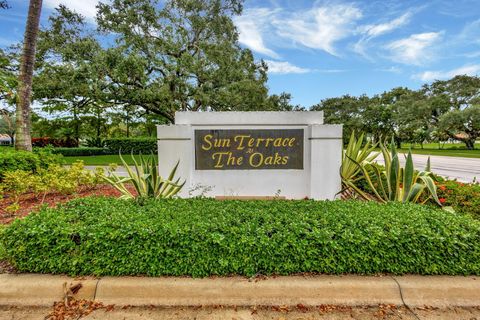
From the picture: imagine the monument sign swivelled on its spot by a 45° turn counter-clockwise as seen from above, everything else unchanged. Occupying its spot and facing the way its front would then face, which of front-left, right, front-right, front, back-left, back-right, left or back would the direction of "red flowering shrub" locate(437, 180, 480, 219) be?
front-left

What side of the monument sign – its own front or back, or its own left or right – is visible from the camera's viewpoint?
front

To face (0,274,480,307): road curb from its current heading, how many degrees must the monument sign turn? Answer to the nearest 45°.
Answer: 0° — it already faces it

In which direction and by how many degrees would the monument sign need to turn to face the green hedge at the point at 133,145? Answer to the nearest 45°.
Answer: approximately 135° to its right

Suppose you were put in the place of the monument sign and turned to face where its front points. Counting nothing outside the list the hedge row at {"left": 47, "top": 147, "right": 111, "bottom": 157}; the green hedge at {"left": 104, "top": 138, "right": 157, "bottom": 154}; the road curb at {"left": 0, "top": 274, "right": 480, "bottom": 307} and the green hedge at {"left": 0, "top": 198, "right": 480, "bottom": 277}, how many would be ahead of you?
2

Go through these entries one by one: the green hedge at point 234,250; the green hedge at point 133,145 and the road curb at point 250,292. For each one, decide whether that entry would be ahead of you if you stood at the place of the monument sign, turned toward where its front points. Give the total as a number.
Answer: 2

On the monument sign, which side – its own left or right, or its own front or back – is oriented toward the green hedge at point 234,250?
front

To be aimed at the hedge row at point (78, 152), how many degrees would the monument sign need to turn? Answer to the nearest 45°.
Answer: approximately 135° to its right

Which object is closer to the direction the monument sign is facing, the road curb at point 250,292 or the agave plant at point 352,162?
the road curb

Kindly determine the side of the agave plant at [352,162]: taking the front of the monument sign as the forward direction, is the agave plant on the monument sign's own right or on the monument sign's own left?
on the monument sign's own left

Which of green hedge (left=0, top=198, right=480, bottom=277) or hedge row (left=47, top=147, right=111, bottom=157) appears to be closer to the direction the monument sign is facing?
the green hedge

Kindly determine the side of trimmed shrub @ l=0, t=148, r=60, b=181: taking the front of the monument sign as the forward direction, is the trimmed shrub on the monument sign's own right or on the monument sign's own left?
on the monument sign's own right

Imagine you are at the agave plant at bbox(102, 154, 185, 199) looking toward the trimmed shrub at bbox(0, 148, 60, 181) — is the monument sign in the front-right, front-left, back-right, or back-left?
back-right

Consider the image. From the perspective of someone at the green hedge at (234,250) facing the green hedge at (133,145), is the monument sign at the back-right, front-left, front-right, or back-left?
front-right

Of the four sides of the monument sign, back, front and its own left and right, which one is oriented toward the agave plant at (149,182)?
right
